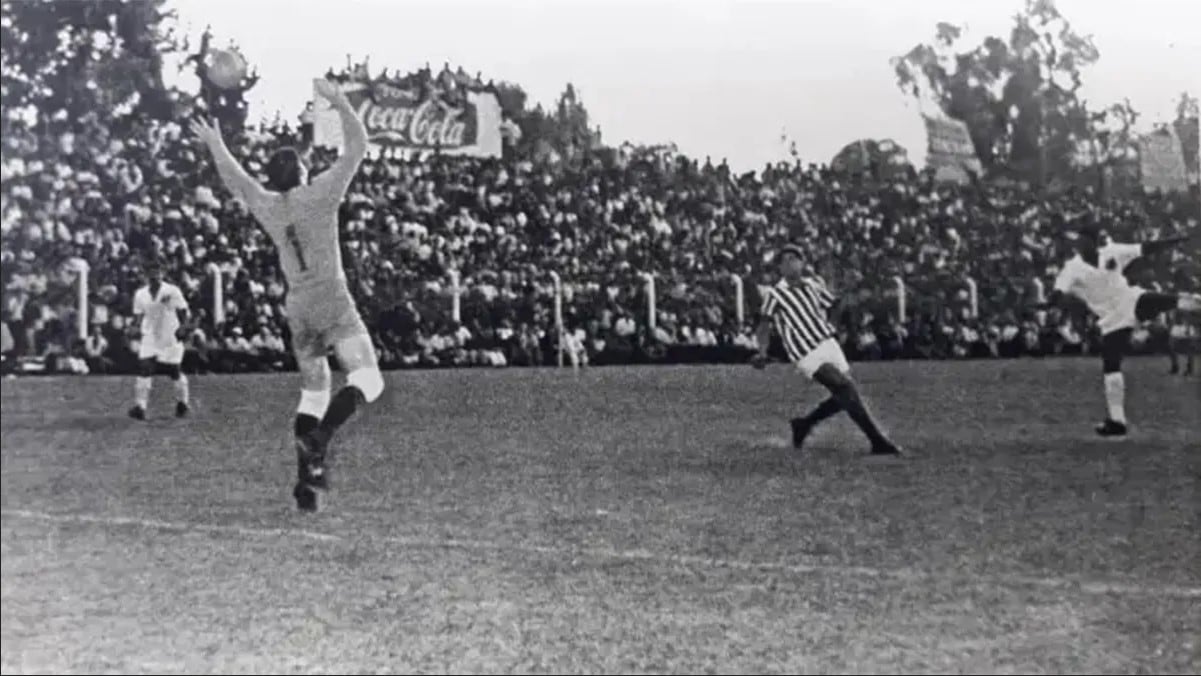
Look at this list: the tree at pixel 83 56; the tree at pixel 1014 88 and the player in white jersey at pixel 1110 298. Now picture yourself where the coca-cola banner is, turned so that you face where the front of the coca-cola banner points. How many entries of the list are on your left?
2

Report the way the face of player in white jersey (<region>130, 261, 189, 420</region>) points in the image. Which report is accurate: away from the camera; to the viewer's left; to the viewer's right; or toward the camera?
toward the camera

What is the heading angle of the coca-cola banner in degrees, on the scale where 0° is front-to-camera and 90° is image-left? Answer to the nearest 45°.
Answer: approximately 0°

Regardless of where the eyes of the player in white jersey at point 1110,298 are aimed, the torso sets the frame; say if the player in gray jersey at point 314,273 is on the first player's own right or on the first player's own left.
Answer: on the first player's own right

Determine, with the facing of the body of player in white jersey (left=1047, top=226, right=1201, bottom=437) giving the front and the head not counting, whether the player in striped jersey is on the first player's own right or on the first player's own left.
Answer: on the first player's own right

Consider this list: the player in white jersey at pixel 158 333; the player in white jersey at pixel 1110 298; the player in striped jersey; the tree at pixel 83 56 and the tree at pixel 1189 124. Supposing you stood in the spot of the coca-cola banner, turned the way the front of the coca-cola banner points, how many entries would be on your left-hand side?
3
